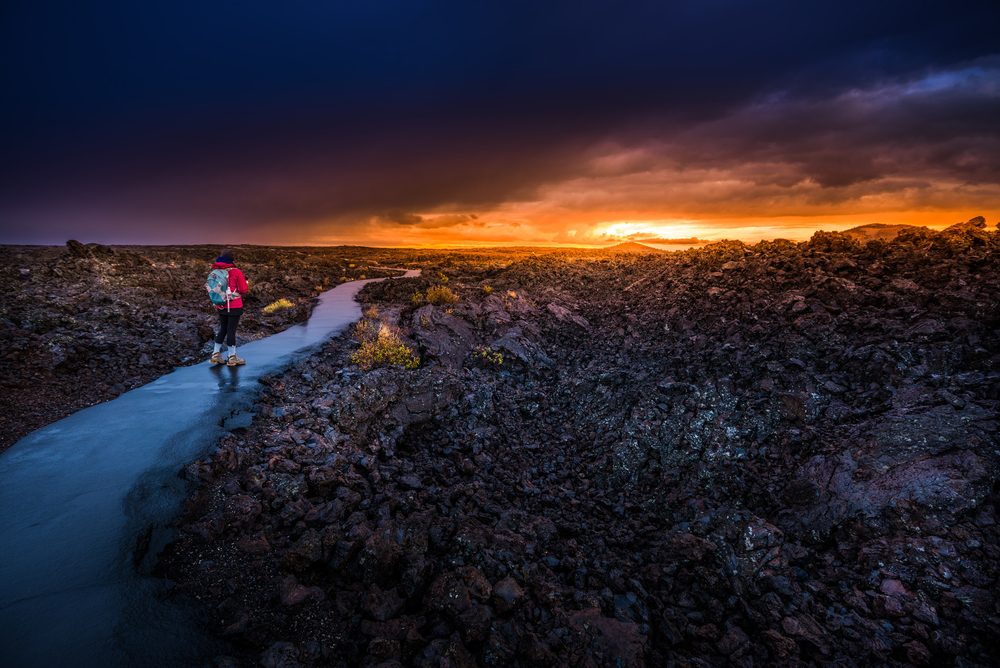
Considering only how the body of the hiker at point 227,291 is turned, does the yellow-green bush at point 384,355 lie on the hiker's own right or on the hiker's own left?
on the hiker's own right

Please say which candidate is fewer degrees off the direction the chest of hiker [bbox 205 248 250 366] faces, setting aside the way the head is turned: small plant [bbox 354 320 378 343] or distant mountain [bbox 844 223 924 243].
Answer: the small plant

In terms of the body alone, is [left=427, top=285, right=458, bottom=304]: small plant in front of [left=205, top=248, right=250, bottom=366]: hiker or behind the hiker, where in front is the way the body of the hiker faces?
in front

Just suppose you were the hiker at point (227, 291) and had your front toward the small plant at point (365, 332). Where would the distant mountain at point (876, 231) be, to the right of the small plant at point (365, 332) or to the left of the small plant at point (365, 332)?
left

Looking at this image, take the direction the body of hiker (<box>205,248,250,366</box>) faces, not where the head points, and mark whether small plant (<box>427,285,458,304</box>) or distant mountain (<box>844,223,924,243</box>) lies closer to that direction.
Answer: the small plant

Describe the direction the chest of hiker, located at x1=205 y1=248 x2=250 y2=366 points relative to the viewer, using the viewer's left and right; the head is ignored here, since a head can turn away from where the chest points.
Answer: facing away from the viewer and to the right of the viewer

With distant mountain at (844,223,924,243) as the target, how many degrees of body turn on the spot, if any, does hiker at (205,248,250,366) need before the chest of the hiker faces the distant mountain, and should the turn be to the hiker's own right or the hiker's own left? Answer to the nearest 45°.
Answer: approximately 45° to the hiker's own right
